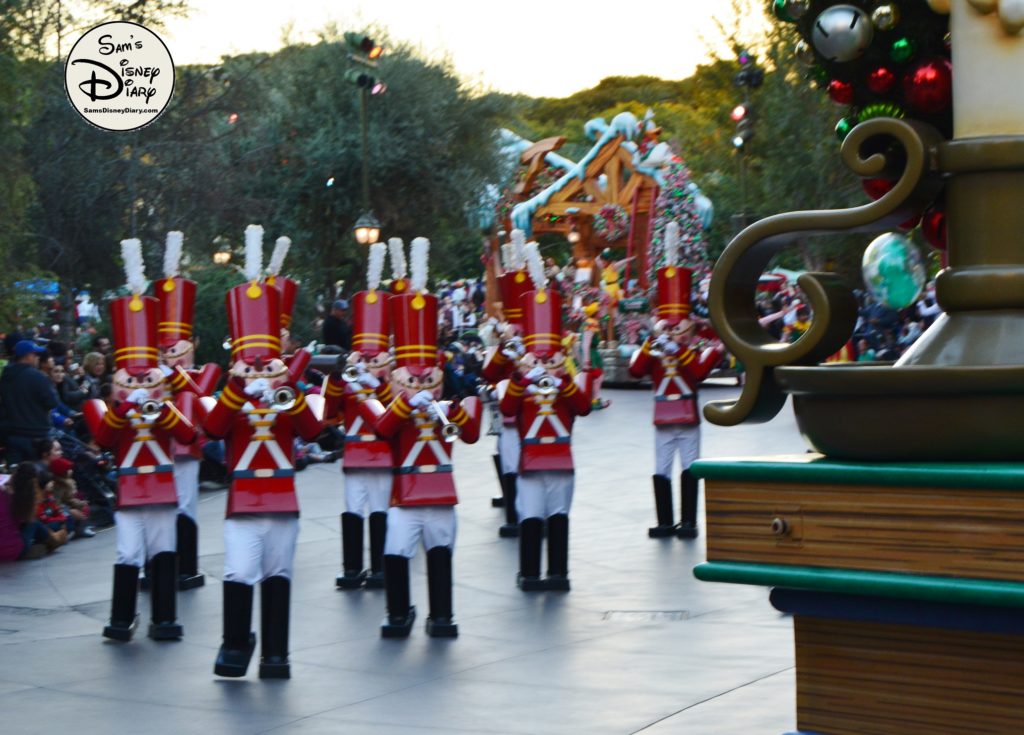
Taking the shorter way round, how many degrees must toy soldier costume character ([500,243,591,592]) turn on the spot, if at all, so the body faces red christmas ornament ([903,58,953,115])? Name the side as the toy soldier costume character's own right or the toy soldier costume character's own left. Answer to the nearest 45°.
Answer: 0° — they already face it

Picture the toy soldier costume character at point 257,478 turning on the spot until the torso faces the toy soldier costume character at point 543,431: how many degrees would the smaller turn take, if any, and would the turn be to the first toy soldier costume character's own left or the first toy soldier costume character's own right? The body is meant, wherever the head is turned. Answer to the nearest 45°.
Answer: approximately 135° to the first toy soldier costume character's own left

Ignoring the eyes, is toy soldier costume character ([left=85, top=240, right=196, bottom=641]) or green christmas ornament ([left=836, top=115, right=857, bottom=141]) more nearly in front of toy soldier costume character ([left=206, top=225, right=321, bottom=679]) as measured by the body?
the green christmas ornament

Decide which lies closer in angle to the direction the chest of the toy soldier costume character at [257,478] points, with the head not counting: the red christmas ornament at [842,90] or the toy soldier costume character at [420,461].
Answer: the red christmas ornament

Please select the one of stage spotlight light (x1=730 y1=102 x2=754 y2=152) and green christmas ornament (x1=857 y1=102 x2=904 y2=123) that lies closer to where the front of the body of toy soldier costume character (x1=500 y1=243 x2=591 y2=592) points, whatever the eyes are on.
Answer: the green christmas ornament

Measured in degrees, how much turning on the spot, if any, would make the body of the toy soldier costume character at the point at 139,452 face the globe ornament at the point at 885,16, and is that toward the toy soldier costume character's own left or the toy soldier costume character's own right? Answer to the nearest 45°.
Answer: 0° — they already face it

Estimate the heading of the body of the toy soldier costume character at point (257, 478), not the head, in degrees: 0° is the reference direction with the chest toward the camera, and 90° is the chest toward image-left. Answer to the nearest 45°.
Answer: approximately 0°

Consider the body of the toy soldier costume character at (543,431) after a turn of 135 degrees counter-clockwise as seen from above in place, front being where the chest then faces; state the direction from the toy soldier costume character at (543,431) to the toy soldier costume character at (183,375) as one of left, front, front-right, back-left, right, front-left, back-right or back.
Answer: back-left

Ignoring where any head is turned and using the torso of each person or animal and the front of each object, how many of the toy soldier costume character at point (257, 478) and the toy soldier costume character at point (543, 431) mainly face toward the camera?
2

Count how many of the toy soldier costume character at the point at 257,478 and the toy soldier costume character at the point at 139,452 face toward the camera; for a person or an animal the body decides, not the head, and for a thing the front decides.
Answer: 2

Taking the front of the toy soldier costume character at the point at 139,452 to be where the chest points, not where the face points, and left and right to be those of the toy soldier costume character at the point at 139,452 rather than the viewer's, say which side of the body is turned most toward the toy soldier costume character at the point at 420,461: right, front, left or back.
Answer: left
